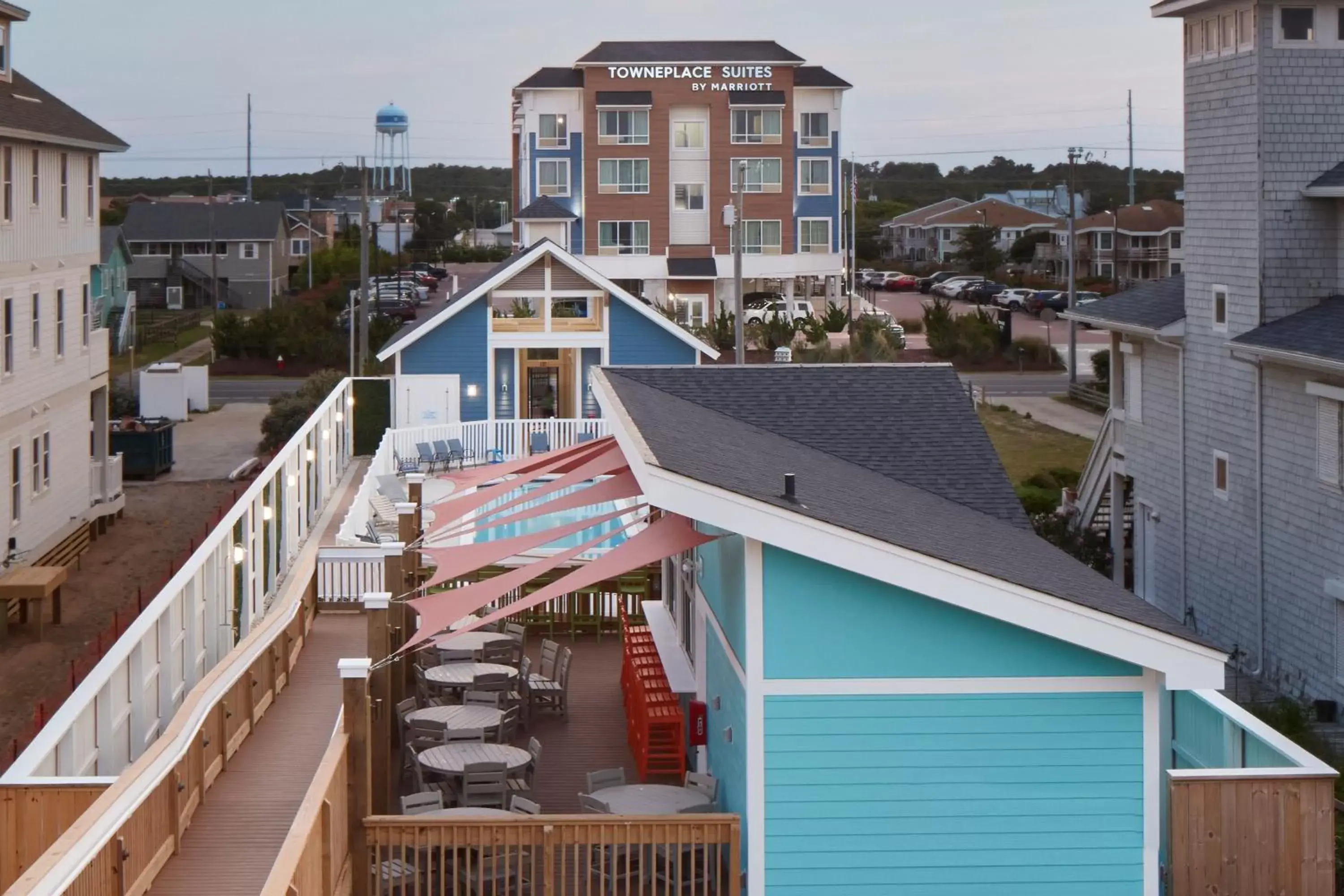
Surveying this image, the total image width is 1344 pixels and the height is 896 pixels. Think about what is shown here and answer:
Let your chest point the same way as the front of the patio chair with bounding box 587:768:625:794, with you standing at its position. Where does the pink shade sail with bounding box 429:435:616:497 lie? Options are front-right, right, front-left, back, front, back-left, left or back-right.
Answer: back-left

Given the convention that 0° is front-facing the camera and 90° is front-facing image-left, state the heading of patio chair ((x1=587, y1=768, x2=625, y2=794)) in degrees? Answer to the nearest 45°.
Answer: approximately 315°

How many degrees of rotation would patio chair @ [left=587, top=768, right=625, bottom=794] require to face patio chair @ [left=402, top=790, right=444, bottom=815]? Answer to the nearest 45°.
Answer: approximately 90° to its right

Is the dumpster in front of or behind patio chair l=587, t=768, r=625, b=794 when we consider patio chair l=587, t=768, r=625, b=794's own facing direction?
behind

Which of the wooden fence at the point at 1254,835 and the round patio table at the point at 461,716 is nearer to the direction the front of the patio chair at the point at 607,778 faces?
the wooden fence

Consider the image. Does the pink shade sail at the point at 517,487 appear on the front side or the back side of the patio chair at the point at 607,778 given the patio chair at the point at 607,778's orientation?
on the back side

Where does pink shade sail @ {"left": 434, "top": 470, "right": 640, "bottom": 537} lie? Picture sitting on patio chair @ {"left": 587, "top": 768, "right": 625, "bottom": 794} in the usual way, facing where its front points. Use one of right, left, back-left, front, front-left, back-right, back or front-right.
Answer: back-left
